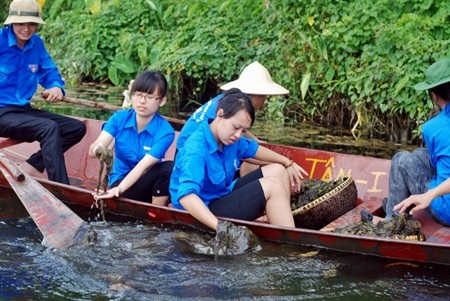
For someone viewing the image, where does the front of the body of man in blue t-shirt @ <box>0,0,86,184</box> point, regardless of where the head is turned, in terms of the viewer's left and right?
facing the viewer and to the right of the viewer

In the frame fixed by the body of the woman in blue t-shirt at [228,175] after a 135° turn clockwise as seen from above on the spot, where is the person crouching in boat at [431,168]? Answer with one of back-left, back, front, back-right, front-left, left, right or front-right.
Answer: back

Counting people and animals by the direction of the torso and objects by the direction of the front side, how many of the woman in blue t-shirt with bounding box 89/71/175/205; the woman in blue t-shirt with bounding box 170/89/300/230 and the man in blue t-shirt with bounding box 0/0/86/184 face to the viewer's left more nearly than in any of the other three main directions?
0

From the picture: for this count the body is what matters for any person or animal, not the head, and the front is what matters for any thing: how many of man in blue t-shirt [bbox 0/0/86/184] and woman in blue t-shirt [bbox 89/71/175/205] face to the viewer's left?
0

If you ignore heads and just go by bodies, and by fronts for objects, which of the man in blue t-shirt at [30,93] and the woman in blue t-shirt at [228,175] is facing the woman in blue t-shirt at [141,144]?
the man in blue t-shirt

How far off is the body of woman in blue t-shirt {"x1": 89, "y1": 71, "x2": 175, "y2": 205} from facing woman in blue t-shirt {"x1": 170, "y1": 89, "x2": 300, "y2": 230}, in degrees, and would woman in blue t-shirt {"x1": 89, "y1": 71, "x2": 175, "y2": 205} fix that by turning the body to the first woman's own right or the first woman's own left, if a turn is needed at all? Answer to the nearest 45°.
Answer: approximately 45° to the first woman's own left

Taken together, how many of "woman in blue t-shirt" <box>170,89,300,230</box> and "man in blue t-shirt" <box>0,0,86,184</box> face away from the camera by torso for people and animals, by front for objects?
0

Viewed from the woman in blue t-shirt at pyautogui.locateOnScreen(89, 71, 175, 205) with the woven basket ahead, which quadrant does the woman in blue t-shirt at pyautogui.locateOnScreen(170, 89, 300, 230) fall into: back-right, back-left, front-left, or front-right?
front-right

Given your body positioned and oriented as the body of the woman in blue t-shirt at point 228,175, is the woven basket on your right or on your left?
on your left

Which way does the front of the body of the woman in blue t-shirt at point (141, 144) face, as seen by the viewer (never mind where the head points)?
toward the camera

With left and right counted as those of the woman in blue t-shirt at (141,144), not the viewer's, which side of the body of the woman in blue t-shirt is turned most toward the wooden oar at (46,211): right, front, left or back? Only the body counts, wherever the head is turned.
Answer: right

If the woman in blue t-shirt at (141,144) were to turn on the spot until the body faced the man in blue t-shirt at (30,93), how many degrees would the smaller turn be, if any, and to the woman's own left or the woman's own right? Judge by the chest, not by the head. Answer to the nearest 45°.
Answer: approximately 135° to the woman's own right

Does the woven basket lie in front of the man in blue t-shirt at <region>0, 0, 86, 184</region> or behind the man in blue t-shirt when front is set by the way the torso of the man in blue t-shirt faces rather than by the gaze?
in front
